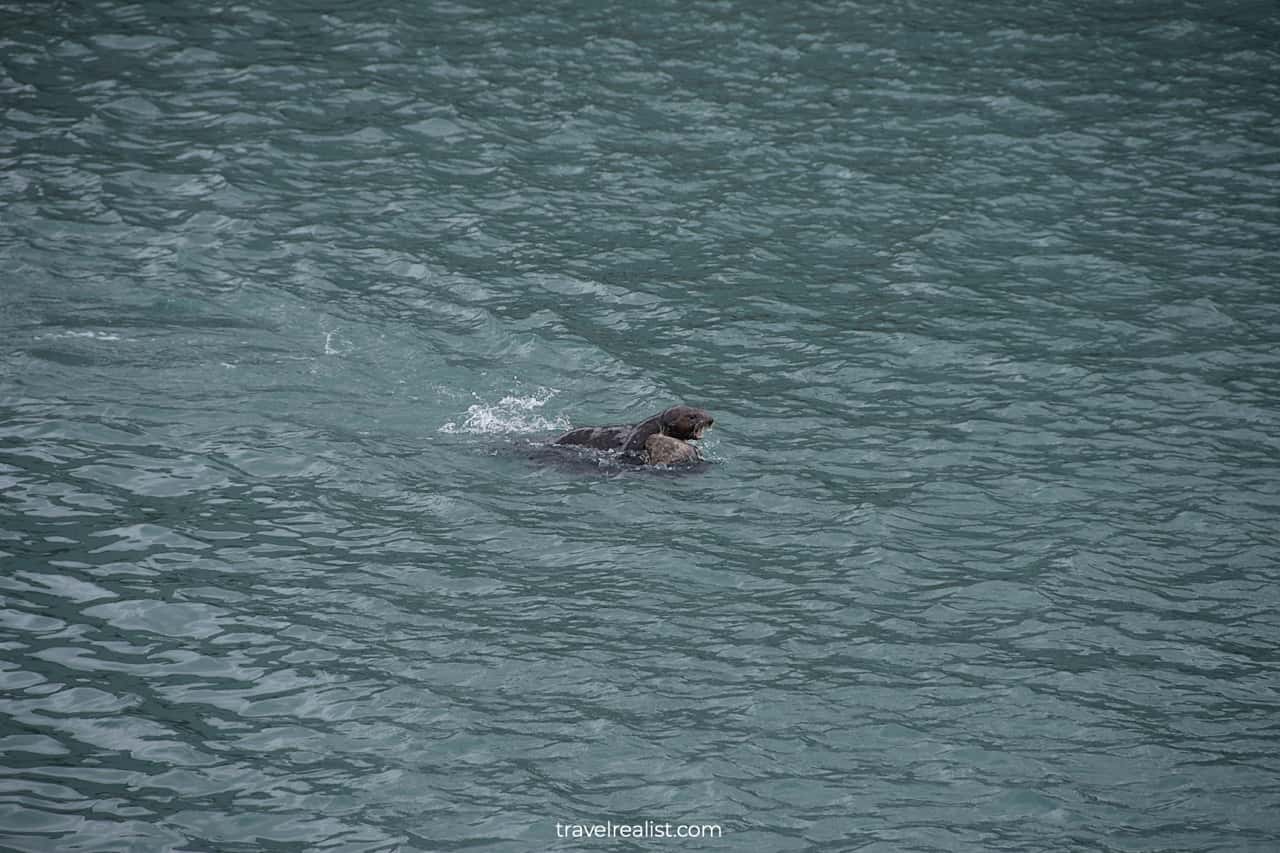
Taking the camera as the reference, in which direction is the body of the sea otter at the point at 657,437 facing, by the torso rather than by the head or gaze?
to the viewer's right
